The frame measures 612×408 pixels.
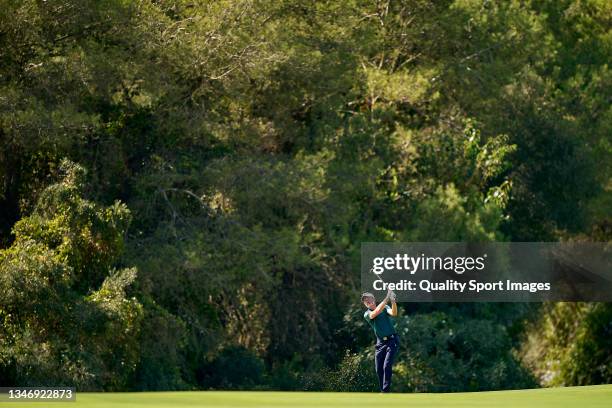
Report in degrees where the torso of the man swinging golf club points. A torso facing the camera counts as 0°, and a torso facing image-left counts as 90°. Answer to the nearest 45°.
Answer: approximately 0°
